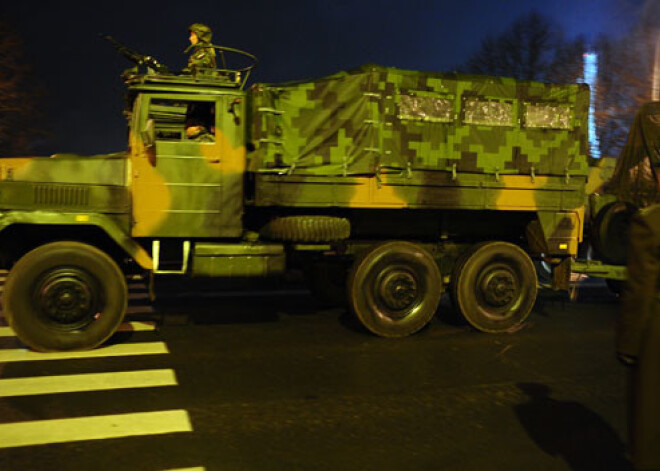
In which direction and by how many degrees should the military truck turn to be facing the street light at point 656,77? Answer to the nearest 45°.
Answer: approximately 135° to its right

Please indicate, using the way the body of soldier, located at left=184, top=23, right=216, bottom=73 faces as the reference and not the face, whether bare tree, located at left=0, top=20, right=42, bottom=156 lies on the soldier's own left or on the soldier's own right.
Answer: on the soldier's own right

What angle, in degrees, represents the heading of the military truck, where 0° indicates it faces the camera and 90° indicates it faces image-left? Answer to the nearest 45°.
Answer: approximately 90°

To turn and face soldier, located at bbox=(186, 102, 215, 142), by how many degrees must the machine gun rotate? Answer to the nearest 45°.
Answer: approximately 135° to its left

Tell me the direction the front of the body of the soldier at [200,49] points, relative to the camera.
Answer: to the viewer's left

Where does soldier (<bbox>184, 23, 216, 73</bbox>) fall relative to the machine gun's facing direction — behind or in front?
behind

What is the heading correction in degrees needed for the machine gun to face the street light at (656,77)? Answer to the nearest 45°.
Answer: approximately 135° to its right

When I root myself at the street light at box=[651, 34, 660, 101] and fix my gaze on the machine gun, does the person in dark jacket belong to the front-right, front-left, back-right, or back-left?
front-left

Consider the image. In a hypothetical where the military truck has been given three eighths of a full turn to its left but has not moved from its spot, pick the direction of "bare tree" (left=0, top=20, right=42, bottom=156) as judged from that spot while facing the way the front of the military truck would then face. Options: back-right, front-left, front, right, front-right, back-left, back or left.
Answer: back

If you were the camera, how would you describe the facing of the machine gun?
facing to the left of the viewer

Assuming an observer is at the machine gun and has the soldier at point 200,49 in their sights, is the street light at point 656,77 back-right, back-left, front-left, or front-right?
front-left
